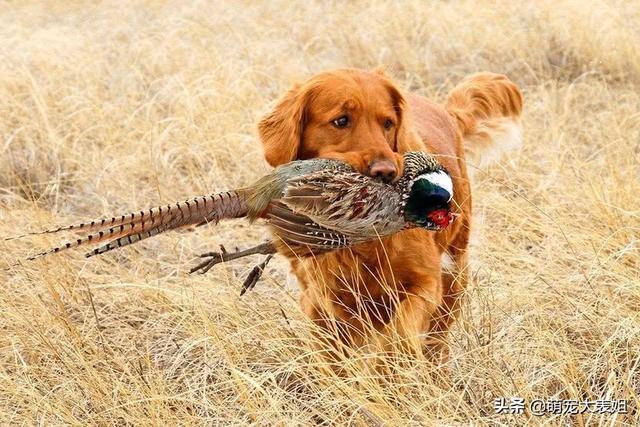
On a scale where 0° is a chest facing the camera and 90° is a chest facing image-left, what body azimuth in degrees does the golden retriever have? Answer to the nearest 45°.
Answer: approximately 45°
